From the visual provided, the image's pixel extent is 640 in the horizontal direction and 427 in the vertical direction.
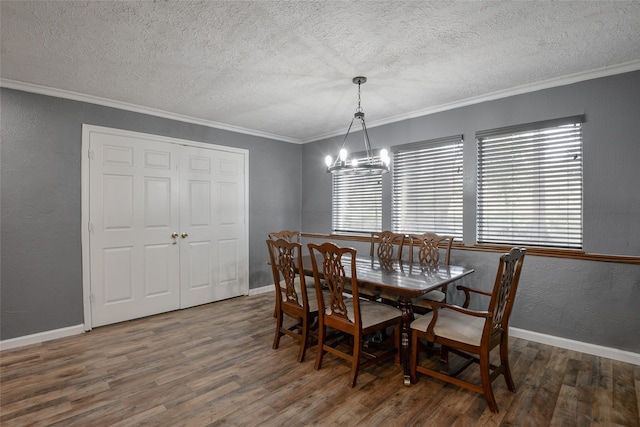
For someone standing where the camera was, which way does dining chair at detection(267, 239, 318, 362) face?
facing away from the viewer and to the right of the viewer

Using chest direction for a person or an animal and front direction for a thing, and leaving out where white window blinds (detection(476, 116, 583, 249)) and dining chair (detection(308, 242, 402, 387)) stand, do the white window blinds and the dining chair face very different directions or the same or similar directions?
very different directions

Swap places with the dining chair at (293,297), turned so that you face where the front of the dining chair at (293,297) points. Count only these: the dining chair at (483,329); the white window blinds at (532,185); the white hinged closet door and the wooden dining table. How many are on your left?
1

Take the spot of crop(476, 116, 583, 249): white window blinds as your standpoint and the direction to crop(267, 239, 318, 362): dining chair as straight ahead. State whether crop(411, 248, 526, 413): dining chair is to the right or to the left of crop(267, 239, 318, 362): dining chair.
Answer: left

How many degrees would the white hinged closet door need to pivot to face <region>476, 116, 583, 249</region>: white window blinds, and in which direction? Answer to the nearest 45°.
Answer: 0° — it already faces it

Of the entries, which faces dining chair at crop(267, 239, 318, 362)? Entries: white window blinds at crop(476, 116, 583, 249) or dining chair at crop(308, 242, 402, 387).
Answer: the white window blinds

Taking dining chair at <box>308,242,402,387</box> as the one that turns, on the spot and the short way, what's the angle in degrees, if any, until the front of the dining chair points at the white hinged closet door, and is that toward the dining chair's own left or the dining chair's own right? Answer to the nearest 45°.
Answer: approximately 90° to the dining chair's own left

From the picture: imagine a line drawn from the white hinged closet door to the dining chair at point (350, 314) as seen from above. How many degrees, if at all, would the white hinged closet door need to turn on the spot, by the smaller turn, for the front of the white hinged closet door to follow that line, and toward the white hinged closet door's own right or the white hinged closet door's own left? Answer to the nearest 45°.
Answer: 0° — it already faces it

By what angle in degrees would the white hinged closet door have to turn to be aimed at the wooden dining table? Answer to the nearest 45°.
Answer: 0° — it already faces it

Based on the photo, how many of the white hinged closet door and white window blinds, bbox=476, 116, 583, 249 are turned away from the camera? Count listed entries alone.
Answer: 0

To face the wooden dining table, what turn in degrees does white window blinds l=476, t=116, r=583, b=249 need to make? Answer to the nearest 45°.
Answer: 0° — it already faces it

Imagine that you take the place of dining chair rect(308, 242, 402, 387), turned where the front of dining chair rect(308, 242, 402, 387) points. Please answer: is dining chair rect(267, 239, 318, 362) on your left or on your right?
on your left

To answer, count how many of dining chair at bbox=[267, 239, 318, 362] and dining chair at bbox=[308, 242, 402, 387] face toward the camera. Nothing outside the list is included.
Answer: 0

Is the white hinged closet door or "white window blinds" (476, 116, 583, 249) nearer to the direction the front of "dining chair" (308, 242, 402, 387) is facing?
the white window blinds

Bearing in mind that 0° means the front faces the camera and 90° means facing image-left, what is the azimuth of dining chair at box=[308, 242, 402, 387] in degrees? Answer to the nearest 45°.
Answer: approximately 225°

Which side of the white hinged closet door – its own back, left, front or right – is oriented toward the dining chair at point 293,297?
front

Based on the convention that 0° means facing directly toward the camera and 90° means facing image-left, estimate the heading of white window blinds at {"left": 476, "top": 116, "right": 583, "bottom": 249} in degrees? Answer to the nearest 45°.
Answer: approximately 45°
